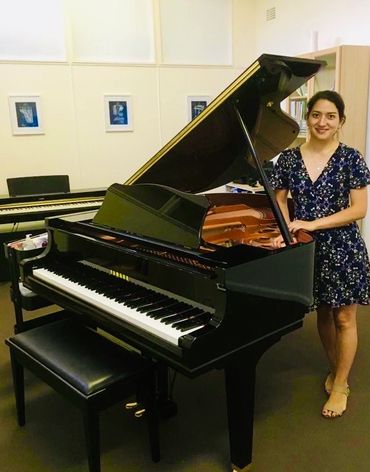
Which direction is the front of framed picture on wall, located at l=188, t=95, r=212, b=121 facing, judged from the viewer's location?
facing the viewer

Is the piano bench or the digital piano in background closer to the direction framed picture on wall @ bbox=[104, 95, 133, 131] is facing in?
the piano bench

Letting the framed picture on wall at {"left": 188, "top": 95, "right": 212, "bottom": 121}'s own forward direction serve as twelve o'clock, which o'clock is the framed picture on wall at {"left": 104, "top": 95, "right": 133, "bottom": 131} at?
the framed picture on wall at {"left": 104, "top": 95, "right": 133, "bottom": 131} is roughly at 2 o'clock from the framed picture on wall at {"left": 188, "top": 95, "right": 212, "bottom": 121}.

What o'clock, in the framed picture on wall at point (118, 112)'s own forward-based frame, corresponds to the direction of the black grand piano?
The black grand piano is roughly at 12 o'clock from the framed picture on wall.

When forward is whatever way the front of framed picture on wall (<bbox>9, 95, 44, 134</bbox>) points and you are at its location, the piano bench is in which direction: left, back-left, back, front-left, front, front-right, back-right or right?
front

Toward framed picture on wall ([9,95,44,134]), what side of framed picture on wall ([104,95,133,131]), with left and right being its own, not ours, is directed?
right

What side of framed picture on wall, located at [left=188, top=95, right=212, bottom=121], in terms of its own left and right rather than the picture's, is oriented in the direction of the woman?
front

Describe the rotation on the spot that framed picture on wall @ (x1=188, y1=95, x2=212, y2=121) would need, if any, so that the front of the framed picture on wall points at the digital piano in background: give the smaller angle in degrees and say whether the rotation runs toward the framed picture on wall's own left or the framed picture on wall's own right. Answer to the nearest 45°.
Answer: approximately 45° to the framed picture on wall's own right

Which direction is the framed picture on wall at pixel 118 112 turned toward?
toward the camera

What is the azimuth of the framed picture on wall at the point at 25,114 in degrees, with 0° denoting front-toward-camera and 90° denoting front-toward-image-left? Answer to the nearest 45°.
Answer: approximately 0°

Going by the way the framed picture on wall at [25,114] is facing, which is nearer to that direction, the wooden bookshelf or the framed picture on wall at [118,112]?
the wooden bookshelf

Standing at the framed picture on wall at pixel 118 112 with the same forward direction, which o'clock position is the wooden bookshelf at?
The wooden bookshelf is roughly at 10 o'clock from the framed picture on wall.
